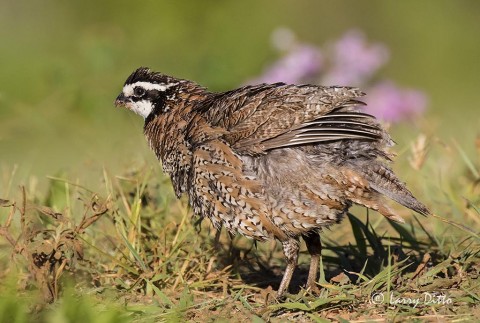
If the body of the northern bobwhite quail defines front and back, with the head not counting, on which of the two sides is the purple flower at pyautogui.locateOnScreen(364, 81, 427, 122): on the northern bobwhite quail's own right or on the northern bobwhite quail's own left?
on the northern bobwhite quail's own right

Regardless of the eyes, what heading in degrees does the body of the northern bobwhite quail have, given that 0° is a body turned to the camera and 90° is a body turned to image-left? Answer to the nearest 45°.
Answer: approximately 90°

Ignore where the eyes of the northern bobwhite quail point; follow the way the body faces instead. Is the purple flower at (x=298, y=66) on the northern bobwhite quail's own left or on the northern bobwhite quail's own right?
on the northern bobwhite quail's own right

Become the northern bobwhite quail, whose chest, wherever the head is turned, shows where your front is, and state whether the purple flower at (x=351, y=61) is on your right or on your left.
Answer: on your right
